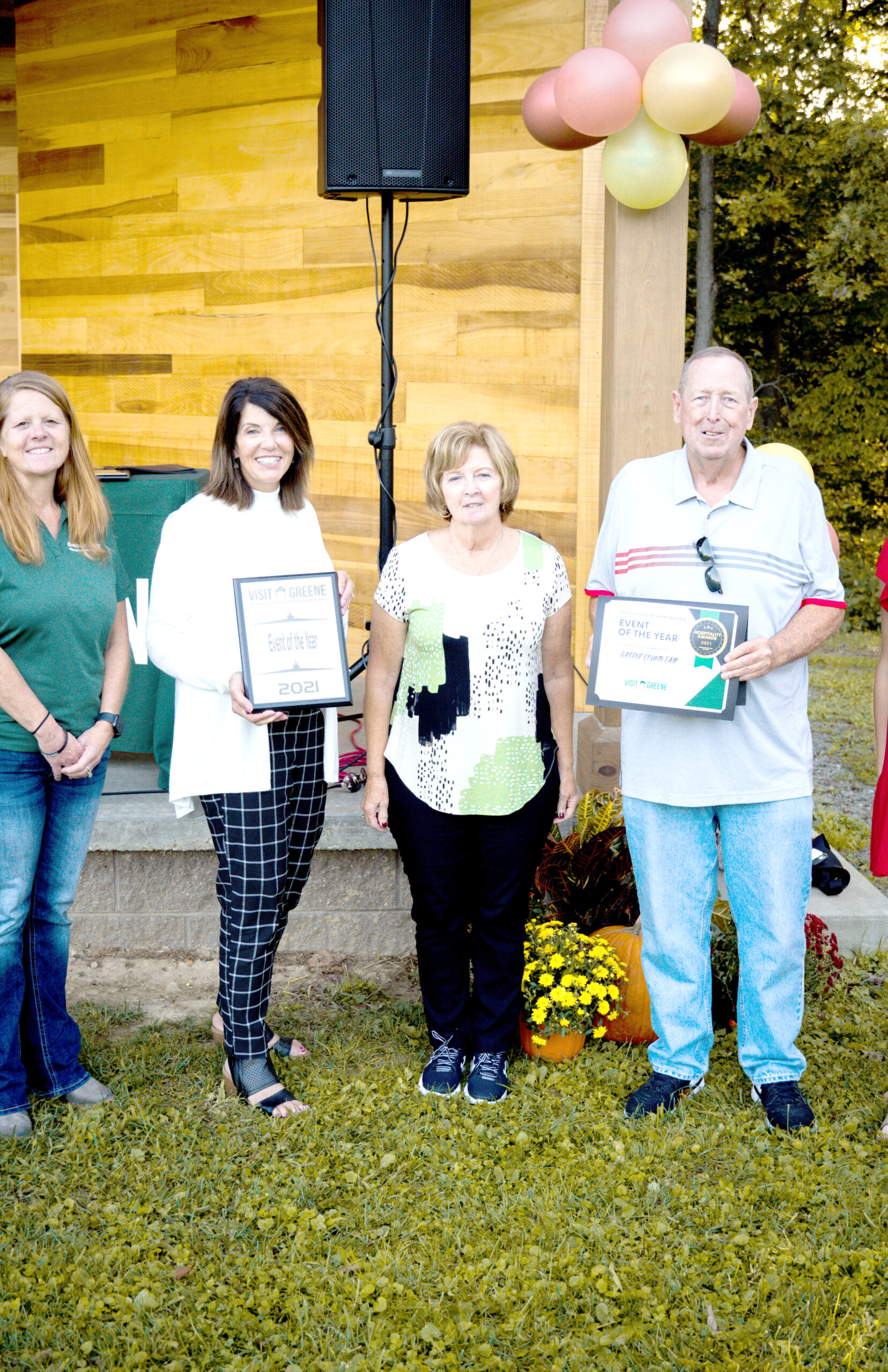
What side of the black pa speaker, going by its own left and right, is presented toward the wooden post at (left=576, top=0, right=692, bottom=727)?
left

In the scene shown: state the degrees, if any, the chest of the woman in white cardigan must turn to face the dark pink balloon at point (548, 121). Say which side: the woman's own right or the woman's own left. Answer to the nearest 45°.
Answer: approximately 90° to the woman's own left

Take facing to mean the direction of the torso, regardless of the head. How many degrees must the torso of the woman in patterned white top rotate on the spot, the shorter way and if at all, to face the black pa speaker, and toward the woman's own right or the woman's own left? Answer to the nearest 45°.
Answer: approximately 180°

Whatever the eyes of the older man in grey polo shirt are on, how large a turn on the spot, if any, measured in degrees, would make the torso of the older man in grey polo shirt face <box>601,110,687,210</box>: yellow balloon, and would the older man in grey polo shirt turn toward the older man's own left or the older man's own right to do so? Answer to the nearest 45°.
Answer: approximately 180°

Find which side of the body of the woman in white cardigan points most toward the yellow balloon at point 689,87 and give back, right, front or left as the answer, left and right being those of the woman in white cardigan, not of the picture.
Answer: left
